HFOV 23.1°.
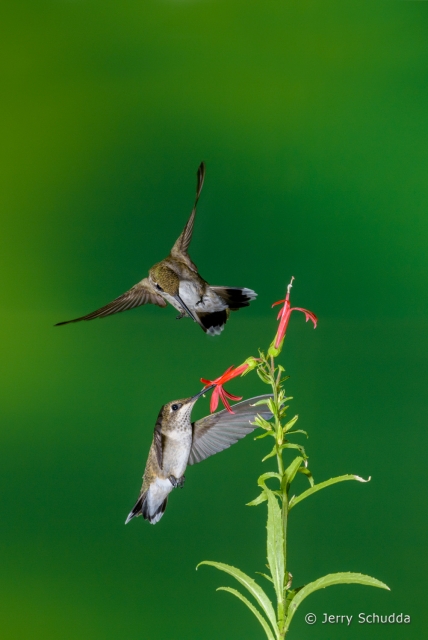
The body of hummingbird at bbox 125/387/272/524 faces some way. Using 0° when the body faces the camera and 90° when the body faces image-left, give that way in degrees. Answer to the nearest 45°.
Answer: approximately 315°
